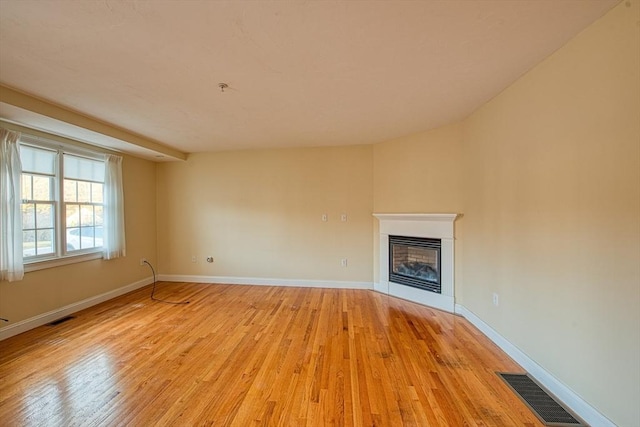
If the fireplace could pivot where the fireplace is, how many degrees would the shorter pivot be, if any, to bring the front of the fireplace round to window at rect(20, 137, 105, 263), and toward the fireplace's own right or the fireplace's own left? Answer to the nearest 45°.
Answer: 0° — it already faces it

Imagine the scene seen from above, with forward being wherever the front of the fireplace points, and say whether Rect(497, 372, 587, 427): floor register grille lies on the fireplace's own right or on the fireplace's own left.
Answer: on the fireplace's own left

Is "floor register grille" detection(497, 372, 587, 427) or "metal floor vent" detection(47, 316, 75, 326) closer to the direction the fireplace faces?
the metal floor vent

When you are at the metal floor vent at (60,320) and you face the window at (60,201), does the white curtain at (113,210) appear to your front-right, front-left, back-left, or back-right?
front-right

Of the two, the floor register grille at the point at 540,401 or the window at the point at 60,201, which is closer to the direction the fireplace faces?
the window

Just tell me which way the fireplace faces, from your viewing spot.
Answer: facing the viewer and to the left of the viewer

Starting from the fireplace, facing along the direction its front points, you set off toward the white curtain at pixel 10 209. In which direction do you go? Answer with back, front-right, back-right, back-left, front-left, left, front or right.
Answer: front

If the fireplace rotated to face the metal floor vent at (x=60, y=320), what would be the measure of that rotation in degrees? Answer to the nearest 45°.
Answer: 0° — it already faces it

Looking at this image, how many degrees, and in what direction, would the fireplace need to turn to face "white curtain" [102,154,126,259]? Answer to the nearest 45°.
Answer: approximately 45° to its right
